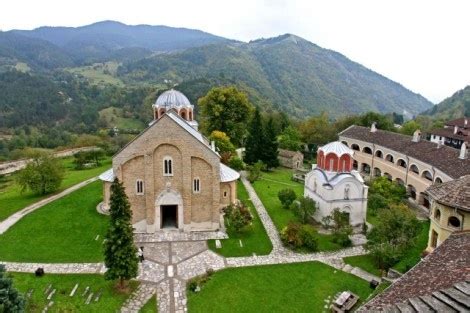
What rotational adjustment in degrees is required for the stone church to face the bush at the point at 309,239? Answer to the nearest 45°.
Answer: approximately 45° to its left

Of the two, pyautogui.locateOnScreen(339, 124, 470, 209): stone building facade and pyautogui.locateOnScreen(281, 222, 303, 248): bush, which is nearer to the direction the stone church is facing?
the bush

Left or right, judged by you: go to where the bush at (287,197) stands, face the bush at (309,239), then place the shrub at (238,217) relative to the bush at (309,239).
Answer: right

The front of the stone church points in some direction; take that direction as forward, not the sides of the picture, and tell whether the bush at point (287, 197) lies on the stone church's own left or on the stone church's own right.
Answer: on the stone church's own left

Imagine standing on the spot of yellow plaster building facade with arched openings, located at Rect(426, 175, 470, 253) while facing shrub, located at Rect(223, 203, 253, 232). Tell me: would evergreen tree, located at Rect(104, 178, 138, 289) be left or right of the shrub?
left

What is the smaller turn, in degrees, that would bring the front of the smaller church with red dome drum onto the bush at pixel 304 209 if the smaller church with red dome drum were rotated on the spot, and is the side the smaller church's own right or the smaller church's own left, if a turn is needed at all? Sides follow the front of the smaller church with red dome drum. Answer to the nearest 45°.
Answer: approximately 45° to the smaller church's own right

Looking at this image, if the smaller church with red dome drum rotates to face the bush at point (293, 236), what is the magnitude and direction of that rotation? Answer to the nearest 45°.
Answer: approximately 45° to its right

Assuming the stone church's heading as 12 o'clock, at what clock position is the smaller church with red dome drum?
The smaller church with red dome drum is roughly at 9 o'clock from the stone church.

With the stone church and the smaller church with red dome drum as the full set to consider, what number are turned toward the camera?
2

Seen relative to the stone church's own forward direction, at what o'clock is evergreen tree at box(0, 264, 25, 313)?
The evergreen tree is roughly at 1 o'clock from the stone church.

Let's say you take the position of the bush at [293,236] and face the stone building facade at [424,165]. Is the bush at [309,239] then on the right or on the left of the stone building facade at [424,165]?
right

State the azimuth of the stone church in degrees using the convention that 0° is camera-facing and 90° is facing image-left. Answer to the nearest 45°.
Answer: approximately 0°

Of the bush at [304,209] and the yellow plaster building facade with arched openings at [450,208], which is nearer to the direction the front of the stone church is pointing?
the yellow plaster building facade with arched openings
